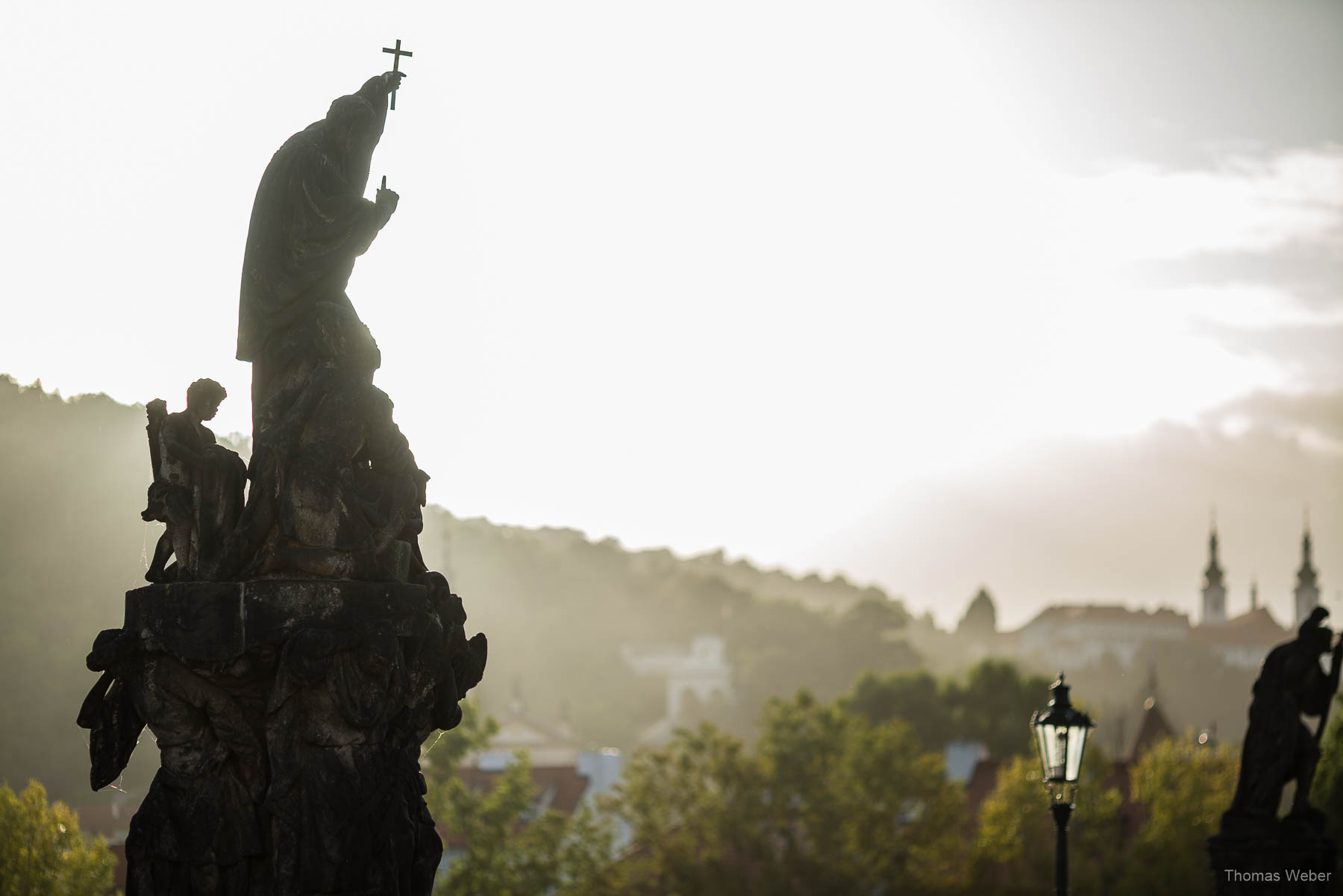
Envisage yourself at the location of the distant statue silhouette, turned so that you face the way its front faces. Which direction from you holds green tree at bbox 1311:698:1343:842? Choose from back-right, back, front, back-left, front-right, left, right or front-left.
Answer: left

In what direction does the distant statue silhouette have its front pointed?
to the viewer's right

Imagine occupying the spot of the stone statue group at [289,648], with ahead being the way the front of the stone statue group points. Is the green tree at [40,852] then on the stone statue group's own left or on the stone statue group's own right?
on the stone statue group's own left

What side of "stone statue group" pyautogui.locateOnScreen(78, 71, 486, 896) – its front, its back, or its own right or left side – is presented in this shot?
right

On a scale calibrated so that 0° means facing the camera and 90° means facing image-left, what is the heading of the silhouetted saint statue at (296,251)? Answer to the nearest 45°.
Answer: approximately 270°

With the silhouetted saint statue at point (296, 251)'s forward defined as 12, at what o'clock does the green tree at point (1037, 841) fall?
The green tree is roughly at 10 o'clock from the silhouetted saint statue.

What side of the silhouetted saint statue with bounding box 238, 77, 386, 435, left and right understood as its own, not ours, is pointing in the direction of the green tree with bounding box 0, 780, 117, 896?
left

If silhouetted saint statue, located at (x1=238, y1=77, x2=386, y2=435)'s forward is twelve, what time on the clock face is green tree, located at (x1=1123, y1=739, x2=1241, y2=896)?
The green tree is roughly at 10 o'clock from the silhouetted saint statue.

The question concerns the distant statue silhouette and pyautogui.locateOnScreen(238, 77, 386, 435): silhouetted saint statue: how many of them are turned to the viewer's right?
2

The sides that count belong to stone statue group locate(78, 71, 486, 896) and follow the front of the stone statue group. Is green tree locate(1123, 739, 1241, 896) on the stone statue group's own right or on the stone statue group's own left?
on the stone statue group's own left

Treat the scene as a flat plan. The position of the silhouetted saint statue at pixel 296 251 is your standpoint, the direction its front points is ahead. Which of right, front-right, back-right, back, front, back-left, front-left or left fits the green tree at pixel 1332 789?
front-left

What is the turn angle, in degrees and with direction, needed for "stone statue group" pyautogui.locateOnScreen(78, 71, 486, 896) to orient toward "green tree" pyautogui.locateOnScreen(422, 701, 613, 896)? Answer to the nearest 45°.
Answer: approximately 90° to its left
